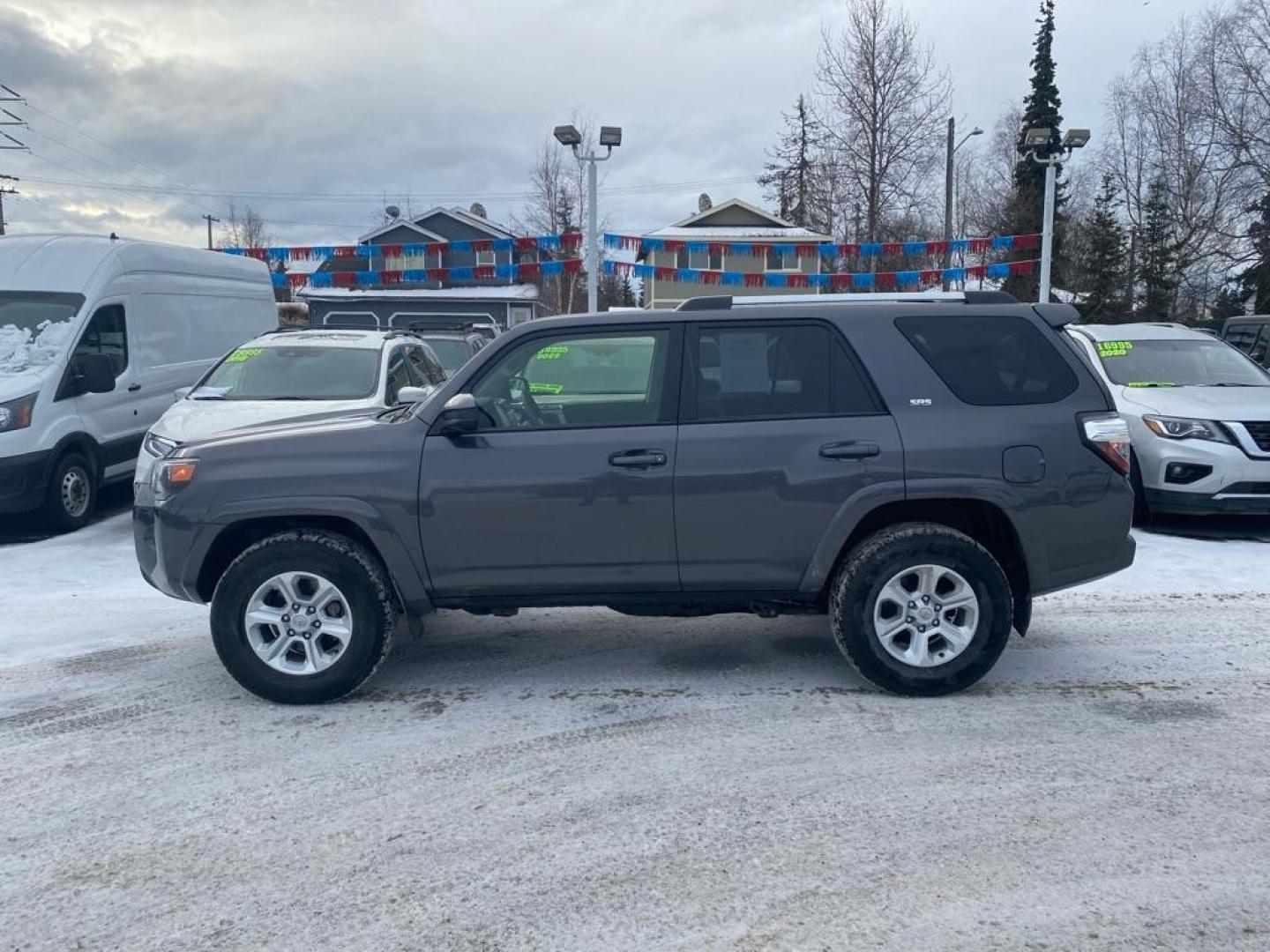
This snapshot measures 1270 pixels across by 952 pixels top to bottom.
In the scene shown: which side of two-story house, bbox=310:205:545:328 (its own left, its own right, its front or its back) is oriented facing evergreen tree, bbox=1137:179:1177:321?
left

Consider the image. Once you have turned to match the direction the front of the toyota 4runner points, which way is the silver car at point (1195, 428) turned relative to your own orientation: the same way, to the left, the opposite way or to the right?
to the left

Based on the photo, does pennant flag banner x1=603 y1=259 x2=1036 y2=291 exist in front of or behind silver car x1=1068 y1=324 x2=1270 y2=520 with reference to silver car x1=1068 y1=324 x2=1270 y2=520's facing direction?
behind

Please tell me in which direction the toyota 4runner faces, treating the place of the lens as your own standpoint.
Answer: facing to the left of the viewer

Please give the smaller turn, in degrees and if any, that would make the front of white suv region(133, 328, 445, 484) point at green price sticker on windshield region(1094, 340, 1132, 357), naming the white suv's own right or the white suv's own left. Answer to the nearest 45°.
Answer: approximately 135° to the white suv's own left

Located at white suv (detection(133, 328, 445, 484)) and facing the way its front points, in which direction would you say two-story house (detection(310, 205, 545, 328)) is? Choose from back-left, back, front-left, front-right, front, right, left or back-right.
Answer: back-right

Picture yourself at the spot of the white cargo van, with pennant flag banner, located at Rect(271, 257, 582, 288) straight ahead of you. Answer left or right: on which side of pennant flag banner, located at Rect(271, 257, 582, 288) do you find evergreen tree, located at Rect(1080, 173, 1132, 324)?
right

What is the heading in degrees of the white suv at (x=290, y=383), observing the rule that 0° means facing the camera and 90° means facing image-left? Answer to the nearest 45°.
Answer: approximately 45°

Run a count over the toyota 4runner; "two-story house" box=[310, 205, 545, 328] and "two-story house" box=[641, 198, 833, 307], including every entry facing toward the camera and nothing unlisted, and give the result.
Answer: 2

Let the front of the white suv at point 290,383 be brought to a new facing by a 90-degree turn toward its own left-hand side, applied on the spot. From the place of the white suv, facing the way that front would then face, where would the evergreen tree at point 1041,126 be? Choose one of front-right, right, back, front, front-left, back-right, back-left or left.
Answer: left

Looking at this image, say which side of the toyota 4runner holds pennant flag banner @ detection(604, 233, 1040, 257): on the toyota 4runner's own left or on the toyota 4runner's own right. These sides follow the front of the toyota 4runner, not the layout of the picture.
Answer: on the toyota 4runner's own right
